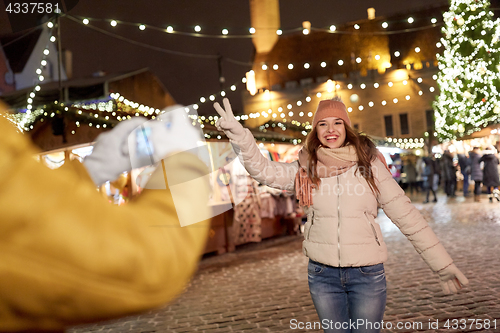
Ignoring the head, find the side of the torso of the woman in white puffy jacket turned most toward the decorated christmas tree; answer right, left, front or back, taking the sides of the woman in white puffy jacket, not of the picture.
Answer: back

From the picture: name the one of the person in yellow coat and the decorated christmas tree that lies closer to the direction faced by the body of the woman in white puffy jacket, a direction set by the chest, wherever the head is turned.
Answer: the person in yellow coat

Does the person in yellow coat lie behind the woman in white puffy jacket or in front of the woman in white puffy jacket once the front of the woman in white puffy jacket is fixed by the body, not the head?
in front

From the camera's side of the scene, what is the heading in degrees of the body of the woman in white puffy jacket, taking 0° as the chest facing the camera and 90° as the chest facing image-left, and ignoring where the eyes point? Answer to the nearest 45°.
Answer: approximately 0°
